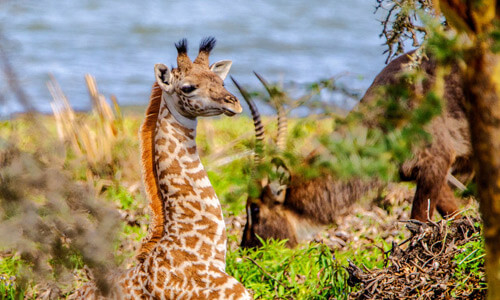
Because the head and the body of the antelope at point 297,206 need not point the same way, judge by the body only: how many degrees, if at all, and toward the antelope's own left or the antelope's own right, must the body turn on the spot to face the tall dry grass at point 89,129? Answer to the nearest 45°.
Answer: approximately 45° to the antelope's own right

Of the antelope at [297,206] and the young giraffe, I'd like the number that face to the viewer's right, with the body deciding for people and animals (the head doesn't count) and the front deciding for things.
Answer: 1

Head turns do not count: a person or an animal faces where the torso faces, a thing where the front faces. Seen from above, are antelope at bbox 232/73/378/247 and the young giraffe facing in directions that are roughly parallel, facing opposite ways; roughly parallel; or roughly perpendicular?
roughly parallel, facing opposite ways

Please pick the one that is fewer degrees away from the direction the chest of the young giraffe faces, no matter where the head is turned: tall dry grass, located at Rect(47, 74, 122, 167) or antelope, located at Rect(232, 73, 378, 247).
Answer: the antelope

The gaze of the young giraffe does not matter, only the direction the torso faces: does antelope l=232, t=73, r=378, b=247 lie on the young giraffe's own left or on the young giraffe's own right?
on the young giraffe's own left

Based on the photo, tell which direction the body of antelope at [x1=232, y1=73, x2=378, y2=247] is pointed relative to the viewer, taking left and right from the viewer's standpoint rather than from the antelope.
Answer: facing to the left of the viewer

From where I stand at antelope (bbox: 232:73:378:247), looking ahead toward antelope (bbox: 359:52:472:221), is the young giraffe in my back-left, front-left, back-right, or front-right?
back-right

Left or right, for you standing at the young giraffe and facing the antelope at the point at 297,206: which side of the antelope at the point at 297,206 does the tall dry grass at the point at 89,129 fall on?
left

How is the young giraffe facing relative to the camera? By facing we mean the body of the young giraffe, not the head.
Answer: to the viewer's right
